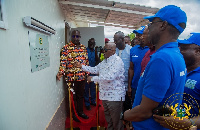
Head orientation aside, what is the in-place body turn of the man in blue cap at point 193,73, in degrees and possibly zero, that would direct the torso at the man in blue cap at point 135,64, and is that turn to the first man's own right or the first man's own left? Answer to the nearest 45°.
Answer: approximately 45° to the first man's own right

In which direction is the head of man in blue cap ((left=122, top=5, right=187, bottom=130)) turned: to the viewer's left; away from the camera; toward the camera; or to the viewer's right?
to the viewer's left

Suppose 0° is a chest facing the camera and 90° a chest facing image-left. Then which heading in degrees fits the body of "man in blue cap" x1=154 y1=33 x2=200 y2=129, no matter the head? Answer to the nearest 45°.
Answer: approximately 90°

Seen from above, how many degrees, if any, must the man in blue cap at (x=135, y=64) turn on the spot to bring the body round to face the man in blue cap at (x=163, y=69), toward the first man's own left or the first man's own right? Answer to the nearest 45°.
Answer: approximately 45° to the first man's own left
